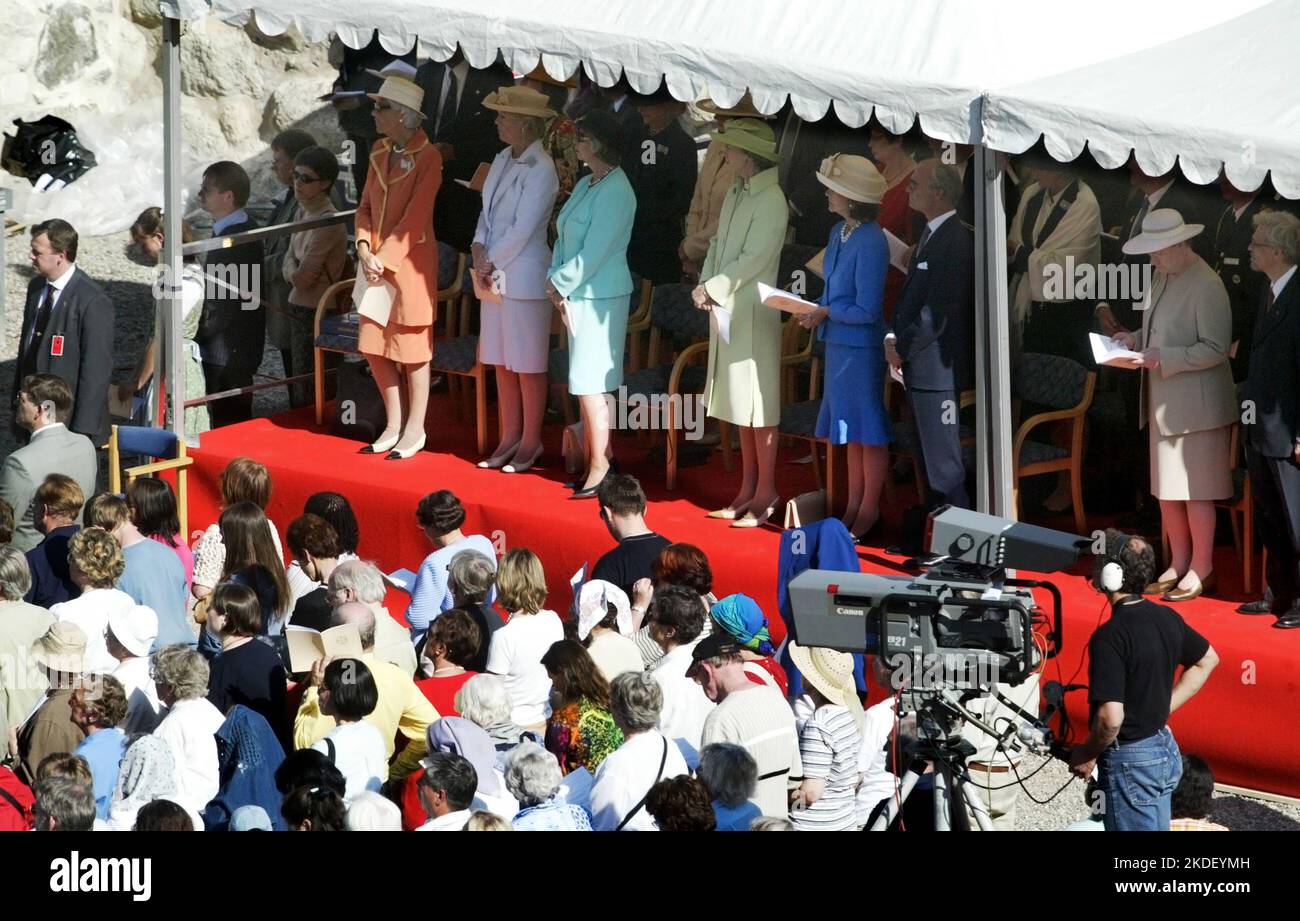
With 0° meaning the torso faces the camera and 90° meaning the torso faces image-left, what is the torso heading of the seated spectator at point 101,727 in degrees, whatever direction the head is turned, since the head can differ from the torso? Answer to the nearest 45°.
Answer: approximately 135°

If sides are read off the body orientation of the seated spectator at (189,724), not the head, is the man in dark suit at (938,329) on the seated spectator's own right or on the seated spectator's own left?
on the seated spectator's own right

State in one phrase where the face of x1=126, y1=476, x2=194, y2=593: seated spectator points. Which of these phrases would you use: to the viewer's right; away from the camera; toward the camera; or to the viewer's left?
away from the camera

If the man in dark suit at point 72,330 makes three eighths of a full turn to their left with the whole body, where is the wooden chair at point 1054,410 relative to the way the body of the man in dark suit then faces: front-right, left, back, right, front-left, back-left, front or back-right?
front-right

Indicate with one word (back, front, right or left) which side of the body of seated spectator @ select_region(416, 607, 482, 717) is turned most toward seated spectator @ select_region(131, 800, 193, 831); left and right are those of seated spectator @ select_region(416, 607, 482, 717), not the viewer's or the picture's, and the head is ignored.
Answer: left

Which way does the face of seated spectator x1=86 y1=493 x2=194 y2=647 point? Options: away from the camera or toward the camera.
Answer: away from the camera

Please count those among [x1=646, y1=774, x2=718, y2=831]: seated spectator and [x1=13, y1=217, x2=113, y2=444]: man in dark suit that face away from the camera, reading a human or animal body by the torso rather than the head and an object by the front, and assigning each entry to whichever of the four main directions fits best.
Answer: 1

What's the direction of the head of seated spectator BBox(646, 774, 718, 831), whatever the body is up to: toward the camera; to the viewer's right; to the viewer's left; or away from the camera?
away from the camera

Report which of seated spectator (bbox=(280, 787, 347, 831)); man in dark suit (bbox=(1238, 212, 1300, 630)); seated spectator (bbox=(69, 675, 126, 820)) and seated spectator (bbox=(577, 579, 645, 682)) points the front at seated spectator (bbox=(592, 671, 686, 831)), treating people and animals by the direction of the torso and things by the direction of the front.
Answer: the man in dark suit
